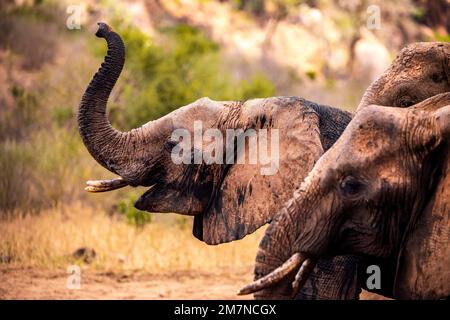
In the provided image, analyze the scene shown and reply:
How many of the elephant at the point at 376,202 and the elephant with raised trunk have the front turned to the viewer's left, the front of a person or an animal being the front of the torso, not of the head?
2

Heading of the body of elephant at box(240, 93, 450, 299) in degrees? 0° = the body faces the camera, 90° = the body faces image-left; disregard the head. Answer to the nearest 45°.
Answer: approximately 90°

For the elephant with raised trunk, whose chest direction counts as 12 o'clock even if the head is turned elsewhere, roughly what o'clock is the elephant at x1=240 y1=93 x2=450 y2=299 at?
The elephant is roughly at 8 o'clock from the elephant with raised trunk.

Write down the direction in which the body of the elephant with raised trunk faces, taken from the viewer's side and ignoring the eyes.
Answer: to the viewer's left

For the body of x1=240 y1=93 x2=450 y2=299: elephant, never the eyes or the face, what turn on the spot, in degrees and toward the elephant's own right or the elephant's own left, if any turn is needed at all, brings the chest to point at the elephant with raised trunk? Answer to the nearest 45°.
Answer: approximately 45° to the elephant's own right

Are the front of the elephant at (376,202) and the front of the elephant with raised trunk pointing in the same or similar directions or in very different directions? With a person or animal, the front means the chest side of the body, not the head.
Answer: same or similar directions
